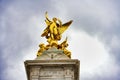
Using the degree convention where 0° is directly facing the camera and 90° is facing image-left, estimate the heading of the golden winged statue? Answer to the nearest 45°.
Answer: approximately 45°
